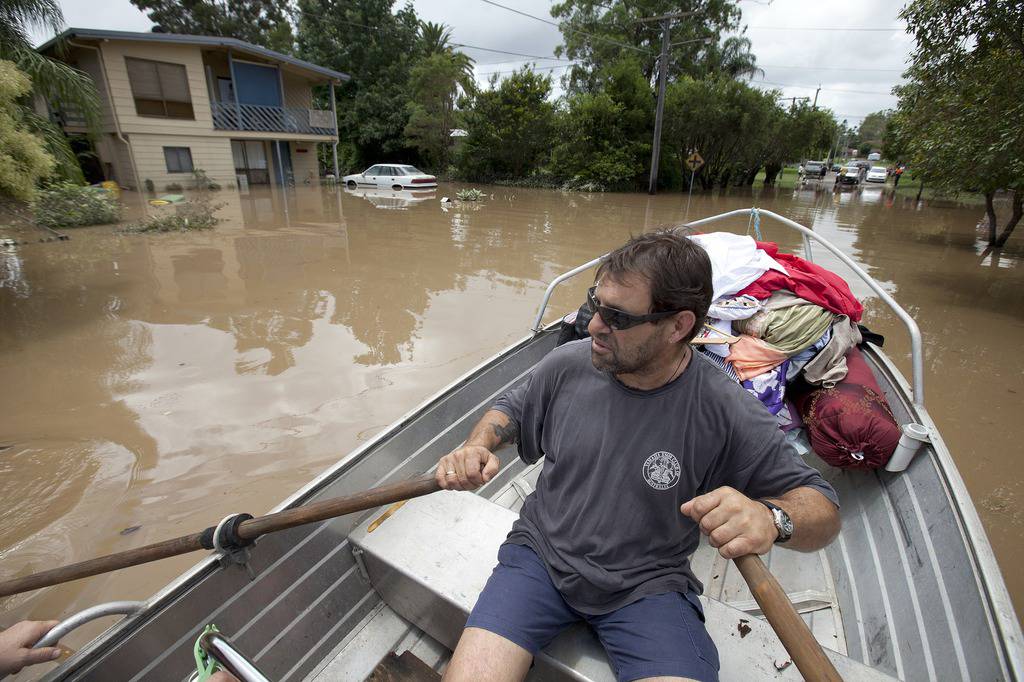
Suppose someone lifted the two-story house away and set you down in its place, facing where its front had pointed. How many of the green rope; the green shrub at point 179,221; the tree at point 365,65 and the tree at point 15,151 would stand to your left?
1

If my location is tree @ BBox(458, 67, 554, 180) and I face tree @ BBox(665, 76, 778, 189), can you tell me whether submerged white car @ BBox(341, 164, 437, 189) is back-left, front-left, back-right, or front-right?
back-right

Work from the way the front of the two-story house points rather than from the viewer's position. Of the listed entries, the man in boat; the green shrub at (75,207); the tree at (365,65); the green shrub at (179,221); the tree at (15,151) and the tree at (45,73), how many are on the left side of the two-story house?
1

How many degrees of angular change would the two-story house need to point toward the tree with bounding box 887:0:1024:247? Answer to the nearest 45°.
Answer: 0° — it already faces it

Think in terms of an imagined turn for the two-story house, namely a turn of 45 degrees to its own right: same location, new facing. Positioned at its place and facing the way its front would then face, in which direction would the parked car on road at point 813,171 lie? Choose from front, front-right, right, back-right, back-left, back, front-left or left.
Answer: left

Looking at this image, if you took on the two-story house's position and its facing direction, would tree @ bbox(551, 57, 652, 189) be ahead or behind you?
ahead

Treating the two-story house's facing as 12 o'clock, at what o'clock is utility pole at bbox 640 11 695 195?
The utility pole is roughly at 11 o'clock from the two-story house.

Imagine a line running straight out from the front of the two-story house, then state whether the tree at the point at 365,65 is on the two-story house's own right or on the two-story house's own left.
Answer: on the two-story house's own left

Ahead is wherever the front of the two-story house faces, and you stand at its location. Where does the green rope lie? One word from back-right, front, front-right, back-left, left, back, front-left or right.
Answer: front-right

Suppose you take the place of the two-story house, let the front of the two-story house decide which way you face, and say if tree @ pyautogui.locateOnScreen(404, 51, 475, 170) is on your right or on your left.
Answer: on your left

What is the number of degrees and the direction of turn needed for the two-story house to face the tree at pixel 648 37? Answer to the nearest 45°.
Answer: approximately 45° to its left

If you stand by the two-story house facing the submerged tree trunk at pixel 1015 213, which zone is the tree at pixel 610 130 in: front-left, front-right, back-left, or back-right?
front-left

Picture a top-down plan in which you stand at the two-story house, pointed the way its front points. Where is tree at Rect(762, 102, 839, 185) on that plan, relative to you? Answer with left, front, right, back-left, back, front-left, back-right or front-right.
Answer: front-left

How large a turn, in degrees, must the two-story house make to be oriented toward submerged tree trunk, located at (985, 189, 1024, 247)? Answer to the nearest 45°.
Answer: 0° — it already faces it

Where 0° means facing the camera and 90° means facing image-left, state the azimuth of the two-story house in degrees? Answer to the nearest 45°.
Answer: approximately 315°

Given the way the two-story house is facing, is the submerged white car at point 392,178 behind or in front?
in front

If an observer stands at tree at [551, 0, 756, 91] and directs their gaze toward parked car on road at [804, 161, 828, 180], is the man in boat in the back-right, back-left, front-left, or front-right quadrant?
back-right
